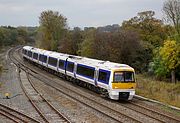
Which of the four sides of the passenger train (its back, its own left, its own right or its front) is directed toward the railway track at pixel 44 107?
right

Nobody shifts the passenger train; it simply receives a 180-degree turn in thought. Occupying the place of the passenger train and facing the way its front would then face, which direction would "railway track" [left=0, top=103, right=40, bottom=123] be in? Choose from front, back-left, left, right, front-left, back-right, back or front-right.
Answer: left

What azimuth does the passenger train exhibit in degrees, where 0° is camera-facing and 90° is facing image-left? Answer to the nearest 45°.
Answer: approximately 315°

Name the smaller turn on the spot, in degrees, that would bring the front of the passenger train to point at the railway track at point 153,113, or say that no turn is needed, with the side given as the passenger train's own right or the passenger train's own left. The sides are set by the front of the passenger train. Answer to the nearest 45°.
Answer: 0° — it already faces it
